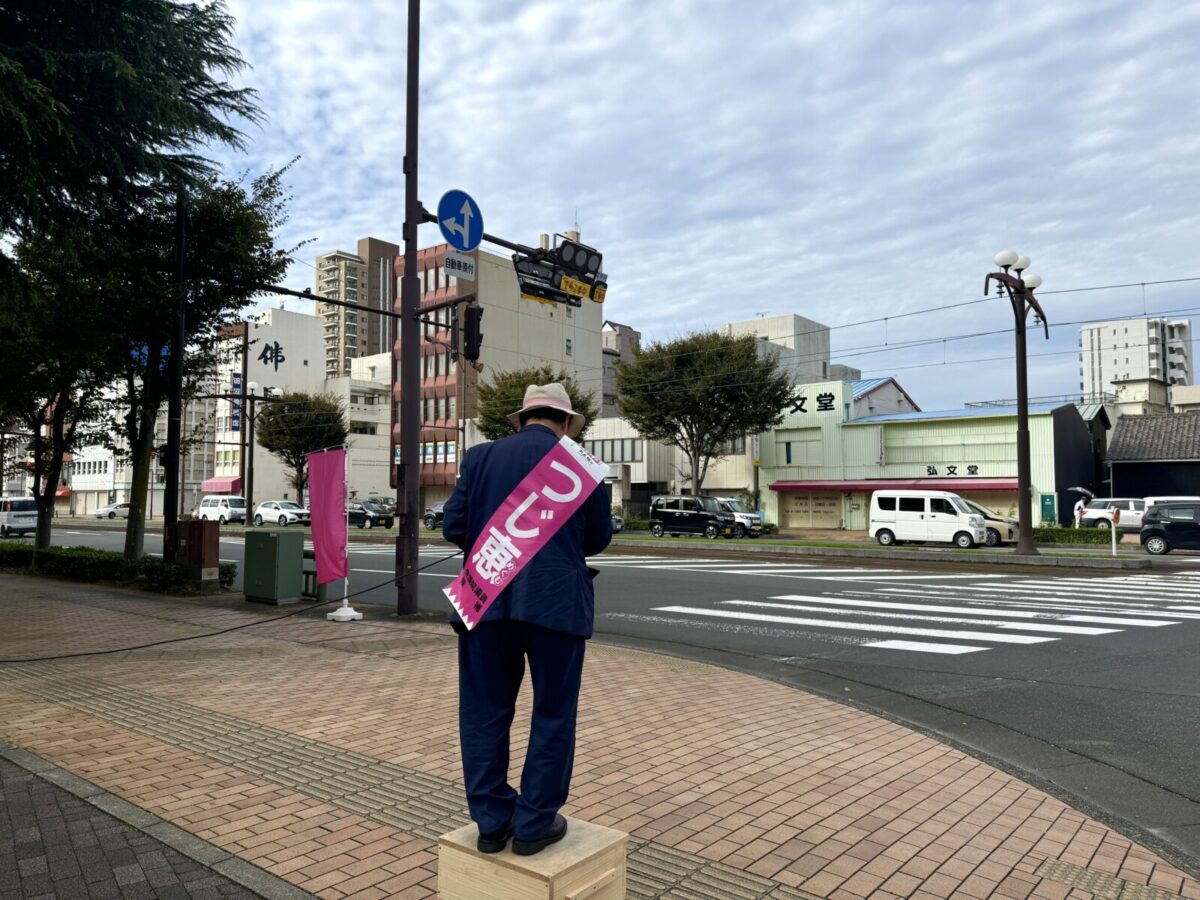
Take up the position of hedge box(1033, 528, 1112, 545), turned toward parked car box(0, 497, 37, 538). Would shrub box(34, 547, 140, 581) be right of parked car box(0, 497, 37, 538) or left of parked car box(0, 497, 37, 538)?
left

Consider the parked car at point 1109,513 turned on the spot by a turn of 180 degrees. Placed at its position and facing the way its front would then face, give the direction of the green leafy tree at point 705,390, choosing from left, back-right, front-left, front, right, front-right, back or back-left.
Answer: front

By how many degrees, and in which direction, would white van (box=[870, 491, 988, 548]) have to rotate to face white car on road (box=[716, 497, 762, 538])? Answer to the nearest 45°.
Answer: approximately 180°

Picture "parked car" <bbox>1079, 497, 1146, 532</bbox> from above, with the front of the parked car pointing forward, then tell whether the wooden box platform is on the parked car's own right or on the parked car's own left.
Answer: on the parked car's own right

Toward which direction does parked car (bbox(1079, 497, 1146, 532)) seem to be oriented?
to the viewer's right

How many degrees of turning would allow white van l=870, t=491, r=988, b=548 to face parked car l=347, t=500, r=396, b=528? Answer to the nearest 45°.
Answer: approximately 180°

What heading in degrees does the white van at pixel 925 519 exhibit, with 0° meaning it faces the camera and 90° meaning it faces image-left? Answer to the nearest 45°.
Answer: approximately 270°

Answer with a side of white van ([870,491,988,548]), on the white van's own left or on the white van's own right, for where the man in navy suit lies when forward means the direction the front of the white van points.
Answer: on the white van's own right

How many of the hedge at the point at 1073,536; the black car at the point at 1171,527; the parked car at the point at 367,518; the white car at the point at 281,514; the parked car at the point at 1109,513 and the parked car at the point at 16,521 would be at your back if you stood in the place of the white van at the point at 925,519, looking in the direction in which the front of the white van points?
3

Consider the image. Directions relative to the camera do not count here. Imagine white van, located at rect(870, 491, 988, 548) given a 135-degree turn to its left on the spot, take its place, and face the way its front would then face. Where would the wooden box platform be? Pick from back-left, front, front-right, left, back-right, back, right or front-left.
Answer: back-left

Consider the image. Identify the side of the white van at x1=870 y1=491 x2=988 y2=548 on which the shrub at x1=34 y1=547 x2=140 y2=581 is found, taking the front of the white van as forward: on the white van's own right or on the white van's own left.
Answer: on the white van's own right

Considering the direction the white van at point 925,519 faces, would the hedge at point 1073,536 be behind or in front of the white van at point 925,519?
in front
